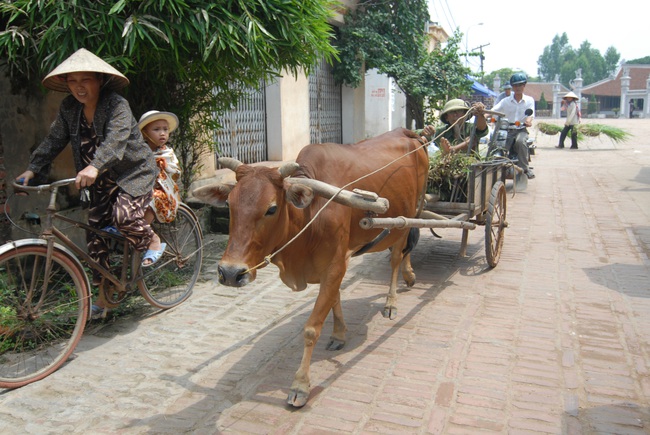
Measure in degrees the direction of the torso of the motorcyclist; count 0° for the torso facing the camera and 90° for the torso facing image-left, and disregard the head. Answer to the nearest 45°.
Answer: approximately 0°

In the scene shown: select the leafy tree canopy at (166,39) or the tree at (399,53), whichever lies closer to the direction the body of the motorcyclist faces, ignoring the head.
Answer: the leafy tree canopy

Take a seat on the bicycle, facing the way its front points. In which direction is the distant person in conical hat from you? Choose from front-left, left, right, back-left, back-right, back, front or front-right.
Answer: back

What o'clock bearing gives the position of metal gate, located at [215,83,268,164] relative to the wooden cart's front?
The metal gate is roughly at 3 o'clock from the wooden cart.

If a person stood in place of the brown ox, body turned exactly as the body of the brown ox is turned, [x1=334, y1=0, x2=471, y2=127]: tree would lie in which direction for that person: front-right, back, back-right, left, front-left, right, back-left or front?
back-right

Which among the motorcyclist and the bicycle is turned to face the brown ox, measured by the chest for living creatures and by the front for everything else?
the motorcyclist

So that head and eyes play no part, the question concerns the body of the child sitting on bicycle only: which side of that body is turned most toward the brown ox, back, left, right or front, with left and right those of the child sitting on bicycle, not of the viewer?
left

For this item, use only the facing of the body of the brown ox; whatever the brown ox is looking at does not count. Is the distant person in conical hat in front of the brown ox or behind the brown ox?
behind

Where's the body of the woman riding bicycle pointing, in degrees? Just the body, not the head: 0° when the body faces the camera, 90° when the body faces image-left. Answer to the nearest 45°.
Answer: approximately 45°

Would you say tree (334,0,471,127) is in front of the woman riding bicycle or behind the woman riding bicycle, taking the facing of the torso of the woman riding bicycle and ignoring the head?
behind

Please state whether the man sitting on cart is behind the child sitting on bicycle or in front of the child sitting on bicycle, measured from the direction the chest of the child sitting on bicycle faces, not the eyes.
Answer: behind
